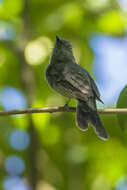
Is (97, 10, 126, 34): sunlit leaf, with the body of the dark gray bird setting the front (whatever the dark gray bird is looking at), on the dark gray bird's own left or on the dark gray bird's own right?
on the dark gray bird's own right

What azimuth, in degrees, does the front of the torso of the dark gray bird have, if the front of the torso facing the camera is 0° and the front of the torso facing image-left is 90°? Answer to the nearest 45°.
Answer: approximately 135°

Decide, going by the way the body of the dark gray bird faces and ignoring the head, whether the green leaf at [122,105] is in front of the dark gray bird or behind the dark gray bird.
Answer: behind

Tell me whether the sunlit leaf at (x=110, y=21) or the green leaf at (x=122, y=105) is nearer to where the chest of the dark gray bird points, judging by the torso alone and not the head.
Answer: the sunlit leaf
